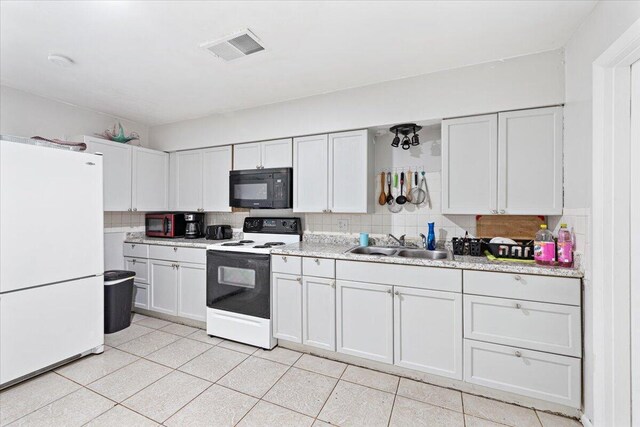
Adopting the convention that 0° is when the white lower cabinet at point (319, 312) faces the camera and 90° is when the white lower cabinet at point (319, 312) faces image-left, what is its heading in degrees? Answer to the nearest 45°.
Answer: approximately 45°

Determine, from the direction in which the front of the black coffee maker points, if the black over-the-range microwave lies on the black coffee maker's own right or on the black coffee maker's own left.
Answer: on the black coffee maker's own left

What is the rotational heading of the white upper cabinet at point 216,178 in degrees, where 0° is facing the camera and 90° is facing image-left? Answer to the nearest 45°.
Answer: approximately 45°

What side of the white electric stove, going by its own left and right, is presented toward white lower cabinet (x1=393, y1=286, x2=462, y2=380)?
left

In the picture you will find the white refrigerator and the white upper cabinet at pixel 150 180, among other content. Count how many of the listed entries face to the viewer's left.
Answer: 0

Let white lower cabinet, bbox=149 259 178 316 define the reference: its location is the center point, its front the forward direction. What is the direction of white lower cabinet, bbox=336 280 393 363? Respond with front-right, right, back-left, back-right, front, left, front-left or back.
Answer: left

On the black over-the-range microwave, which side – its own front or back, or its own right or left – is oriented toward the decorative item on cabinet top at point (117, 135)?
right
